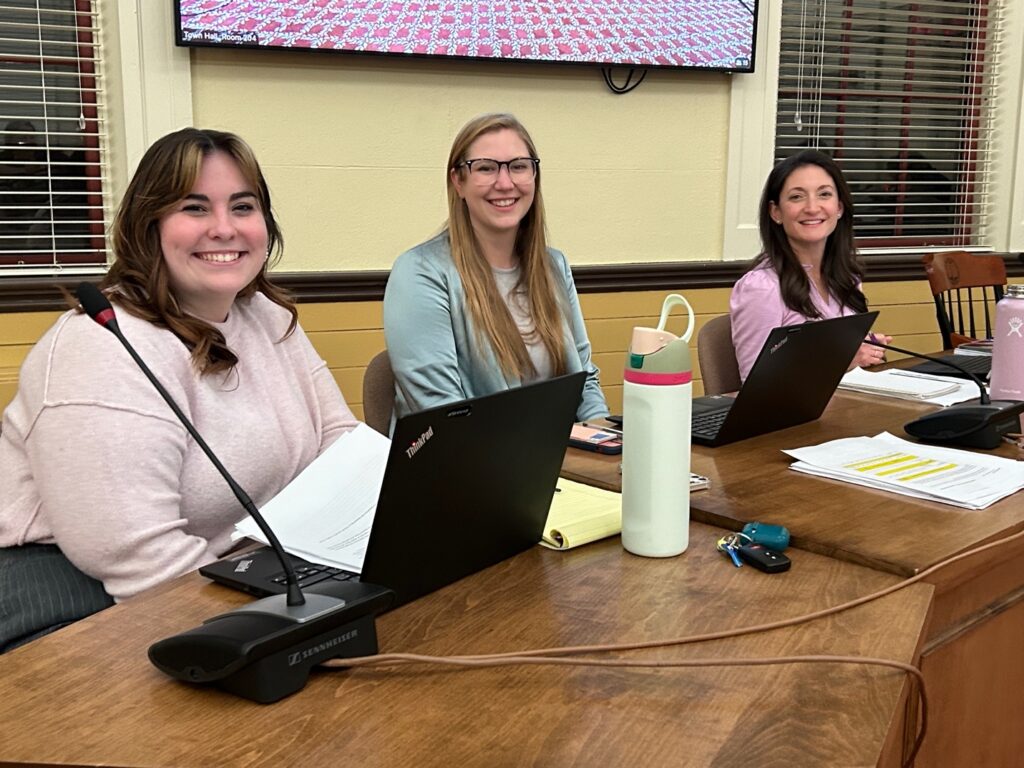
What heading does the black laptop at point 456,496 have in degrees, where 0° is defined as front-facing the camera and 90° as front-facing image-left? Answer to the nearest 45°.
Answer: approximately 135°

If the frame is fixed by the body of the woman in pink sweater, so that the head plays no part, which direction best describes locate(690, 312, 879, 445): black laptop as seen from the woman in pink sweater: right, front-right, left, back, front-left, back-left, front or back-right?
front-left

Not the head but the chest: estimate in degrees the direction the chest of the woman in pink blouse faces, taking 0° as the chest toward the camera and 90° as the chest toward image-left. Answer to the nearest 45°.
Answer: approximately 315°

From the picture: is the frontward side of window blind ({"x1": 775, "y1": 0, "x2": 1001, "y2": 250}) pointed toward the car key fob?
yes

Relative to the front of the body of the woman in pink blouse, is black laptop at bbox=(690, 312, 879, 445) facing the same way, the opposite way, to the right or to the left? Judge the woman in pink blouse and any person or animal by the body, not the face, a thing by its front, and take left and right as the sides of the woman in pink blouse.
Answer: the opposite way

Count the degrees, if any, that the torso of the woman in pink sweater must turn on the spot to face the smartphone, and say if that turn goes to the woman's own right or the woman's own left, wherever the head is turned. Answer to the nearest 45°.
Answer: approximately 45° to the woman's own left

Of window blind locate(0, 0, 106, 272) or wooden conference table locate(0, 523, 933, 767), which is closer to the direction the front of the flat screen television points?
the wooden conference table

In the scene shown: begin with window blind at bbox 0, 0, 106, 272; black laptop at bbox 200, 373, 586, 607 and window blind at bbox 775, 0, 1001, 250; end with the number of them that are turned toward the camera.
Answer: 2

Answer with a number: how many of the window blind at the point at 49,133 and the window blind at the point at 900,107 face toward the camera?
2

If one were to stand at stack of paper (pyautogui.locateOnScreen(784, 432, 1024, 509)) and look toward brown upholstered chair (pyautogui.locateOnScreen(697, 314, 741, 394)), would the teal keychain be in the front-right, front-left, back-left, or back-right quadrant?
back-left

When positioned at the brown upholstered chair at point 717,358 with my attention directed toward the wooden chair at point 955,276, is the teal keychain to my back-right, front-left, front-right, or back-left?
back-right
